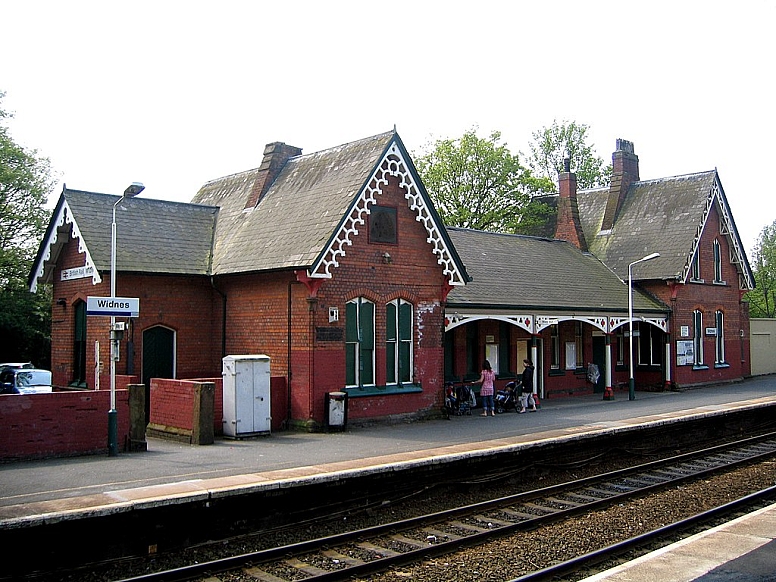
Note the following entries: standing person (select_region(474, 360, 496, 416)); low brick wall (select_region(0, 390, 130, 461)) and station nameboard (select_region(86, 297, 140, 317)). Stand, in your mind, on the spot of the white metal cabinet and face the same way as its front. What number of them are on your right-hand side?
2

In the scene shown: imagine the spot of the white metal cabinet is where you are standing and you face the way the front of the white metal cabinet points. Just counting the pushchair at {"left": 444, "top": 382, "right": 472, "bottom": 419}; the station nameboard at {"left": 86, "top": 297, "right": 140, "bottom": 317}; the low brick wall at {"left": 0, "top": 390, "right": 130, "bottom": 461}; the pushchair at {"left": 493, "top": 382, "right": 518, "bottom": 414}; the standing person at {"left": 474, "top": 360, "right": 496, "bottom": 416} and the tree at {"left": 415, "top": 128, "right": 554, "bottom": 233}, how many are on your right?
2

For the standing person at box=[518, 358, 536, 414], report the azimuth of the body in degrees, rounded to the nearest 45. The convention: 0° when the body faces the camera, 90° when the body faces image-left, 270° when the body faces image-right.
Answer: approximately 90°

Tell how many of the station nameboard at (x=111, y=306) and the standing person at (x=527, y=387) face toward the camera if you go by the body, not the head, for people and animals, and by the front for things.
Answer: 1

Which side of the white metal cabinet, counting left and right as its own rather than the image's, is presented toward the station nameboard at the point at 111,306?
right

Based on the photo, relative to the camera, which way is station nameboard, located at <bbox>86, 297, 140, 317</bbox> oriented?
toward the camera

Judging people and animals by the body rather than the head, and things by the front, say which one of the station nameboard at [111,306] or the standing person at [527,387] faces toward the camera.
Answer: the station nameboard

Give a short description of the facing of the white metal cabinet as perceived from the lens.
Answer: facing the viewer and to the right of the viewer

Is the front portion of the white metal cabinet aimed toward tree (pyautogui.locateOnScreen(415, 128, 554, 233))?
no

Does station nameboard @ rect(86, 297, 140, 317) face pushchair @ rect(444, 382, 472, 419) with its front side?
no

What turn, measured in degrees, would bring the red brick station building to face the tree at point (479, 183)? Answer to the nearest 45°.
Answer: approximately 135° to its left

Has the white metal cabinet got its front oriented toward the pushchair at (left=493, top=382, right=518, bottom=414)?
no
